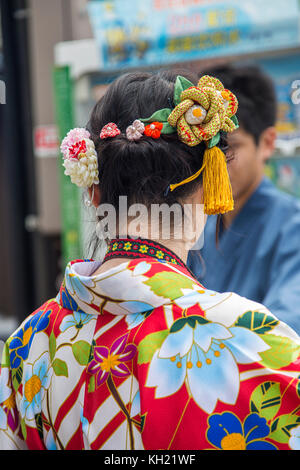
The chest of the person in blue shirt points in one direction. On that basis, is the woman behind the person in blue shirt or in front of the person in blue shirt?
in front

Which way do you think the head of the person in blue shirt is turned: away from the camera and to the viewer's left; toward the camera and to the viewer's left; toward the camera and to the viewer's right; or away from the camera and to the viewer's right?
toward the camera and to the viewer's left

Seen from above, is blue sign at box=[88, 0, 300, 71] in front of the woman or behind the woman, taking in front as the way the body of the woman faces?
in front

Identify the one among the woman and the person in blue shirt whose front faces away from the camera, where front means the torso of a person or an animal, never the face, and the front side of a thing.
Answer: the woman

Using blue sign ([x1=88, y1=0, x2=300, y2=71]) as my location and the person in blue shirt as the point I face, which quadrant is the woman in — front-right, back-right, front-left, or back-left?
front-right

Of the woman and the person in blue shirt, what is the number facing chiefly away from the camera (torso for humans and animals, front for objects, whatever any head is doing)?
1

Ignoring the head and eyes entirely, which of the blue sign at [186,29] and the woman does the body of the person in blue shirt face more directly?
the woman

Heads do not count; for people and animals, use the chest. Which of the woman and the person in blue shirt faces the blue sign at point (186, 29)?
the woman

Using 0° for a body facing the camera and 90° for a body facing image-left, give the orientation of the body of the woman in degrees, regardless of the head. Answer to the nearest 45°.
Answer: approximately 180°

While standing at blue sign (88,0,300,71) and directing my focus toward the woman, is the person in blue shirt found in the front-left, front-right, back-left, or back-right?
front-left

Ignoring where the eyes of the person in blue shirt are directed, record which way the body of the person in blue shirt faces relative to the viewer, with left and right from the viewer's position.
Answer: facing the viewer and to the left of the viewer

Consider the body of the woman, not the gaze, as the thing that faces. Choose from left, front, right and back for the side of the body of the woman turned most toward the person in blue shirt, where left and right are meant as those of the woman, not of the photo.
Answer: front

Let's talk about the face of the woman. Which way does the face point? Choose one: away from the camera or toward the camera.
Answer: away from the camera

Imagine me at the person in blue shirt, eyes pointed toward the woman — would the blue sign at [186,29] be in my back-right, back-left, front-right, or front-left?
back-right
